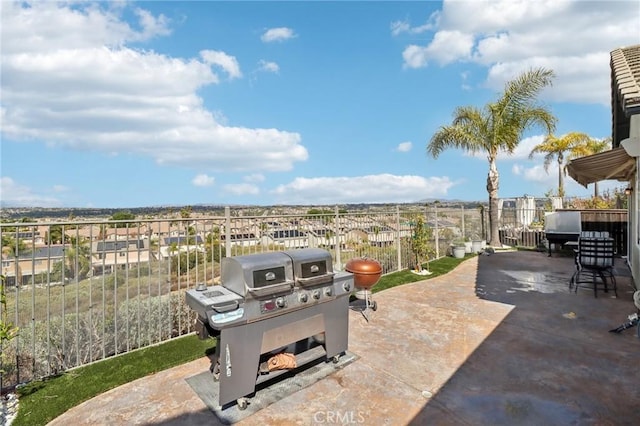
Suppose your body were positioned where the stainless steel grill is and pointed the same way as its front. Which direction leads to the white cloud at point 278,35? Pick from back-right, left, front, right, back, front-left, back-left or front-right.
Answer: back-left

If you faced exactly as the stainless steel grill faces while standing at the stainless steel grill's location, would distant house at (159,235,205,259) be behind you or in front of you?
behind

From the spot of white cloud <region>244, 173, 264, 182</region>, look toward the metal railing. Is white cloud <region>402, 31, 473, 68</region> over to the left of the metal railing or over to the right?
left

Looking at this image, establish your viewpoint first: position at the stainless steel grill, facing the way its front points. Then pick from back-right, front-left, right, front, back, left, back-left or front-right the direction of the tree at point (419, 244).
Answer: left

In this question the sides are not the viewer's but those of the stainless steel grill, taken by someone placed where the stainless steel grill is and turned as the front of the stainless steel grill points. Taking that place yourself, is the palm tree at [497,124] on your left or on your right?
on your left

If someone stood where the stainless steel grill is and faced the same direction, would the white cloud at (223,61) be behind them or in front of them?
behind

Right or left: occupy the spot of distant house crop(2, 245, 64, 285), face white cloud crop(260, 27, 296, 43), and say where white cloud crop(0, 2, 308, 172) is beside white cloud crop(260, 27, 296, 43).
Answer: left

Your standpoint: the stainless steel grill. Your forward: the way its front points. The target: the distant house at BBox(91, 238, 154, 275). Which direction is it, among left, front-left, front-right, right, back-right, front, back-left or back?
back
